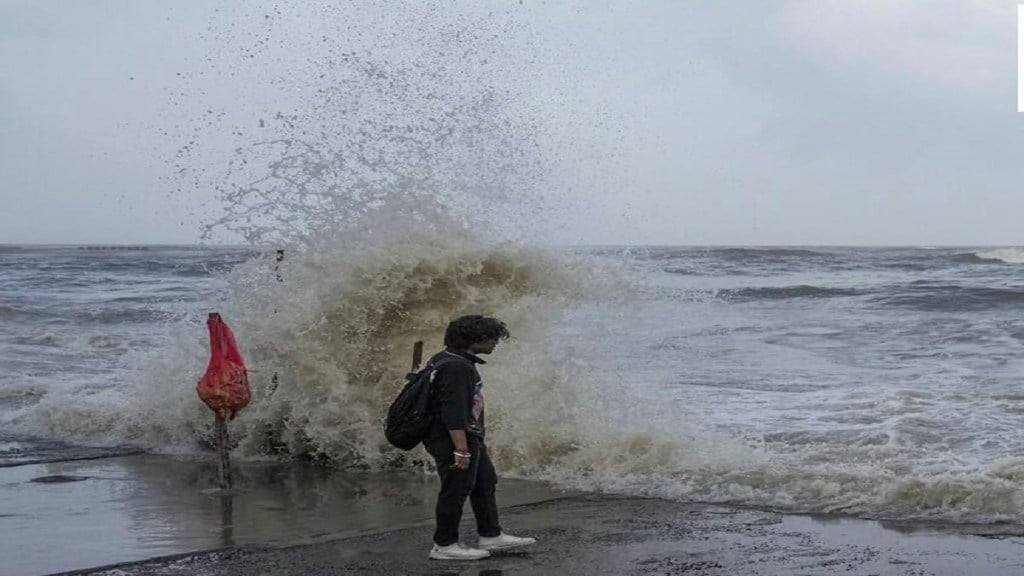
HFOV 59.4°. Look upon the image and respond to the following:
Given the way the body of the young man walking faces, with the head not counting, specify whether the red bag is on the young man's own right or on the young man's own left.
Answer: on the young man's own left

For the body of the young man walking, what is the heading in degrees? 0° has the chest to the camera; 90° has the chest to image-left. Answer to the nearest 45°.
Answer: approximately 270°

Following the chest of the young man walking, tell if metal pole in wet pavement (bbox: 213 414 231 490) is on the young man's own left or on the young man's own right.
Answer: on the young man's own left

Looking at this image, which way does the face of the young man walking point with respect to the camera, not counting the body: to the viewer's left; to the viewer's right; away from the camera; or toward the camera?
to the viewer's right
